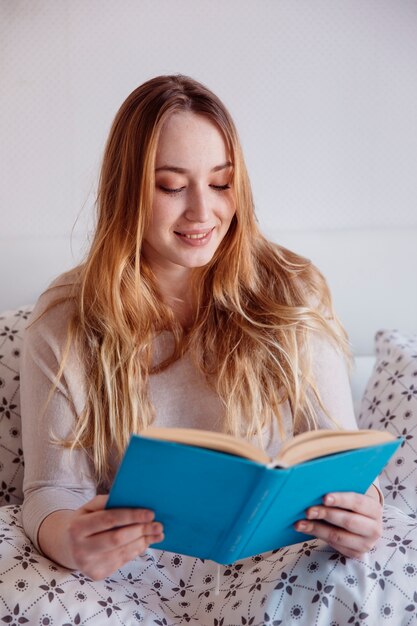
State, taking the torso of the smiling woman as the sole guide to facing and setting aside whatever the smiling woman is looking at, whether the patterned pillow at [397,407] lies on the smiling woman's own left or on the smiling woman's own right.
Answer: on the smiling woman's own left

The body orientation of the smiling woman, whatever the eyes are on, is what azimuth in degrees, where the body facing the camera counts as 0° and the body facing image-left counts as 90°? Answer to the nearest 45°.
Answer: approximately 0°
